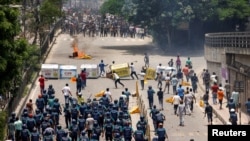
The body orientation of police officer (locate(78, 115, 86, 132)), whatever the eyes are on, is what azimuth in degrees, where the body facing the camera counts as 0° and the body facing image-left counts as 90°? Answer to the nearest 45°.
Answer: approximately 180°

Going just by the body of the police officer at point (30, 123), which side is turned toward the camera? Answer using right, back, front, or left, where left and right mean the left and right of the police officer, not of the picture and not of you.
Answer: back

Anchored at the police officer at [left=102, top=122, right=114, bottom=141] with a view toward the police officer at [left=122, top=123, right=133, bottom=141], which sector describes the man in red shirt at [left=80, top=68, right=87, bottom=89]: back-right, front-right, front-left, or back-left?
back-left

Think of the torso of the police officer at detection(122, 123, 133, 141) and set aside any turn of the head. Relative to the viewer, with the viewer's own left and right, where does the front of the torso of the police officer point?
facing away from the viewer

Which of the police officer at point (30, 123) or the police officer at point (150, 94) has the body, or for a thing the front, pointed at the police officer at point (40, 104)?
the police officer at point (30, 123)

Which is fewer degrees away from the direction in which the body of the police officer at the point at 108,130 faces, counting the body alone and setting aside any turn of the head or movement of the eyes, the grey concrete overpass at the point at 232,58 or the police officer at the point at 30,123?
the grey concrete overpass

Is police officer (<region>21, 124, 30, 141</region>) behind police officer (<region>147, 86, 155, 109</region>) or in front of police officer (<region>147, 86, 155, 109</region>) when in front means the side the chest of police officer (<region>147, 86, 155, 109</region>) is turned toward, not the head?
behind

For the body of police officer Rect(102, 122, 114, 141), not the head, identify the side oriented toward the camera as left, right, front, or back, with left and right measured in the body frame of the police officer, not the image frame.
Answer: back

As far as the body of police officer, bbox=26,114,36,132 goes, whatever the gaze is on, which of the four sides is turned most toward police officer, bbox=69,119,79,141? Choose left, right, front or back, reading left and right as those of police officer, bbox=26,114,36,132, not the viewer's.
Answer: right

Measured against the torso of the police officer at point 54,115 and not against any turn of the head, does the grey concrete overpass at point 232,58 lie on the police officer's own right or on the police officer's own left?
on the police officer's own right
